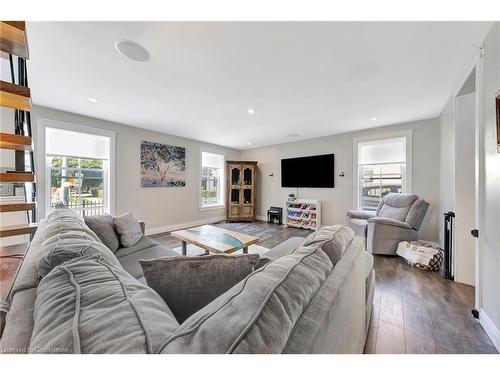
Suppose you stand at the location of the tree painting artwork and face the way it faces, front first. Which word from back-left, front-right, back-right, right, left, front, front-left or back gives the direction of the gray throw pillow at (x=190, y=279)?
front-right

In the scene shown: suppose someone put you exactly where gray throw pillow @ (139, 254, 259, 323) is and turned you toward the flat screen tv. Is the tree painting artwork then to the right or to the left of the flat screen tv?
left

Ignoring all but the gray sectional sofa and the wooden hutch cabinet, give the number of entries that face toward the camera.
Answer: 1

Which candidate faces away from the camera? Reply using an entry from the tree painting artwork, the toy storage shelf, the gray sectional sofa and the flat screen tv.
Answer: the gray sectional sofa

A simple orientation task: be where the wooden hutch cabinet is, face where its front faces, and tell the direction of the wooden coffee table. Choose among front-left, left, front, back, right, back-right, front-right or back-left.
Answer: front

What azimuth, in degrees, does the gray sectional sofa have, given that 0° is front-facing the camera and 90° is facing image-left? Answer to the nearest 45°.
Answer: approximately 180°

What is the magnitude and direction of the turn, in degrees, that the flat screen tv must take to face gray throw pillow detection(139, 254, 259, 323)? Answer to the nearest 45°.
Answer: approximately 45° to its left

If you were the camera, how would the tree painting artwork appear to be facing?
facing the viewer and to the right of the viewer

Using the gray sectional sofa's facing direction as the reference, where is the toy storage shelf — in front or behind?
in front

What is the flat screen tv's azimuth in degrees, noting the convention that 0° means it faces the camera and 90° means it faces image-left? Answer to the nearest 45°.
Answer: approximately 45°

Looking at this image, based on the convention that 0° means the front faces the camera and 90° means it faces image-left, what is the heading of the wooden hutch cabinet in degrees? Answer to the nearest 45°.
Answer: approximately 0°

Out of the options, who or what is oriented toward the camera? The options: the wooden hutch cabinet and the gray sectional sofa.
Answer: the wooden hutch cabinet

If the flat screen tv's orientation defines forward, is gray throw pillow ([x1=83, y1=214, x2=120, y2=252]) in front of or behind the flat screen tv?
in front

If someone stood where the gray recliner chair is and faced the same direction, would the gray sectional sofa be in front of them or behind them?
in front
